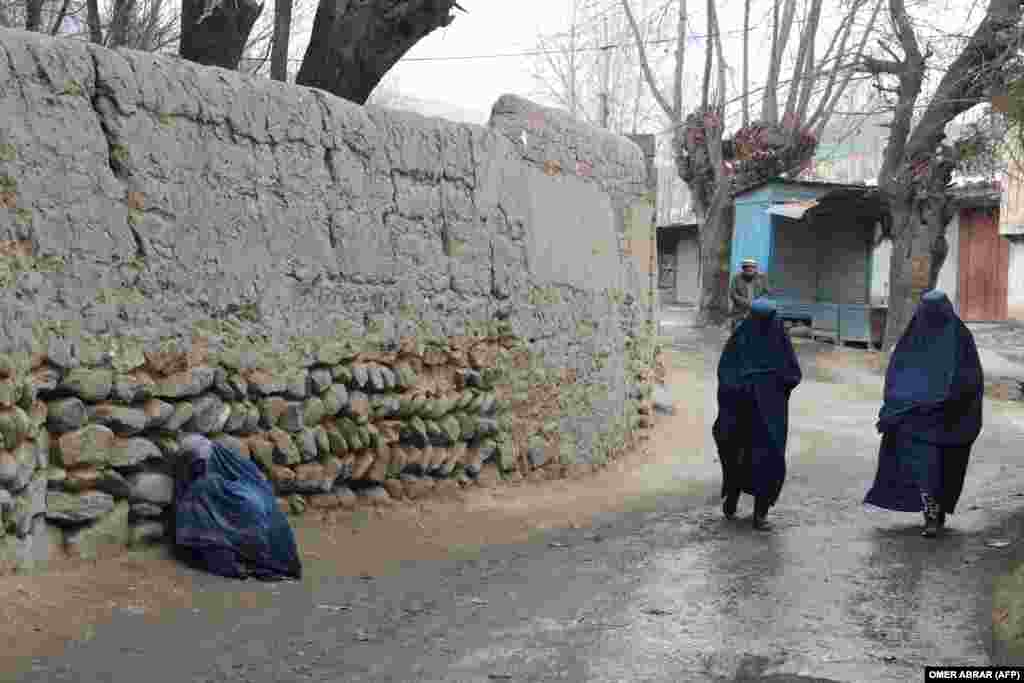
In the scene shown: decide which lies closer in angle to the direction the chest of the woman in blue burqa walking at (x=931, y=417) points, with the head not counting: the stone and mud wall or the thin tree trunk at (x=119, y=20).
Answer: the stone and mud wall

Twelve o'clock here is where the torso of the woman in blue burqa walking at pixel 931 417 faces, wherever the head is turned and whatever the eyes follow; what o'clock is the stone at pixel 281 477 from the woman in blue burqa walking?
The stone is roughly at 2 o'clock from the woman in blue burqa walking.

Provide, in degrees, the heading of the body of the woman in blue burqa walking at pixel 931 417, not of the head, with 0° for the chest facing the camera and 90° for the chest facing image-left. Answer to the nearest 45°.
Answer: approximately 0°

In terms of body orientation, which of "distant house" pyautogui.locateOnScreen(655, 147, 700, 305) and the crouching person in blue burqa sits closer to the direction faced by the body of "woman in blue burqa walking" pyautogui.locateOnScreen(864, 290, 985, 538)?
the crouching person in blue burqa

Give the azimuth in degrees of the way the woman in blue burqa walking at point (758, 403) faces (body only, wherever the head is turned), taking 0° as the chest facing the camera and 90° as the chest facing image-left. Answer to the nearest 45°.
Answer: approximately 0°

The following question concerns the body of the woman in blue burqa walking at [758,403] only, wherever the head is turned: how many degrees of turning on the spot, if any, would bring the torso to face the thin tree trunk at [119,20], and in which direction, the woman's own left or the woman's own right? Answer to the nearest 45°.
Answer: approximately 135° to the woman's own right

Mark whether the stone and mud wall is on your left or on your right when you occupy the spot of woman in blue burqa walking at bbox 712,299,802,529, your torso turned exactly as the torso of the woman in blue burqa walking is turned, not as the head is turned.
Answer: on your right

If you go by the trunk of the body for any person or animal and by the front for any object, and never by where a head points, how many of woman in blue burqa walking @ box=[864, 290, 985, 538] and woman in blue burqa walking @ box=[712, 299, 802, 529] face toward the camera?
2

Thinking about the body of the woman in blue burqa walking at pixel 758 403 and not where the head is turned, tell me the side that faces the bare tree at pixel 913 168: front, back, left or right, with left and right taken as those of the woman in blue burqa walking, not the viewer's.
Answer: back

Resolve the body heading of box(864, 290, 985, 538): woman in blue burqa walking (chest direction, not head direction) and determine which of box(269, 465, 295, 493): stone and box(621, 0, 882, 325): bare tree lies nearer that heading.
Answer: the stone

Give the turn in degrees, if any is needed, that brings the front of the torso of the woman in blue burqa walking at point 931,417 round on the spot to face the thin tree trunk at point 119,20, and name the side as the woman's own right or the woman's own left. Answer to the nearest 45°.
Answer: approximately 90° to the woman's own right

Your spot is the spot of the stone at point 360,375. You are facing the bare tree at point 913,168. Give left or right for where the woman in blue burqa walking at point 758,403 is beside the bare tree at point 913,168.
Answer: right
